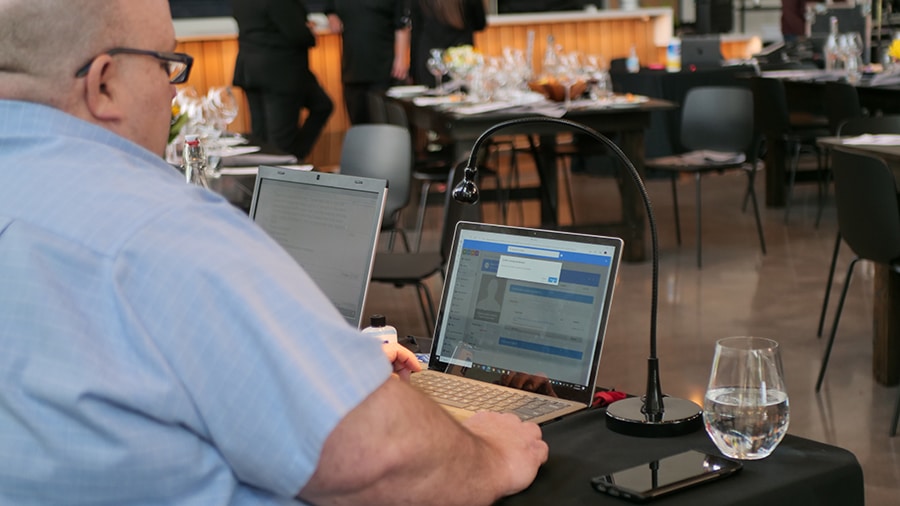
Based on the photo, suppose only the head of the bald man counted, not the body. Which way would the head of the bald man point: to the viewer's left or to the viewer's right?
to the viewer's right

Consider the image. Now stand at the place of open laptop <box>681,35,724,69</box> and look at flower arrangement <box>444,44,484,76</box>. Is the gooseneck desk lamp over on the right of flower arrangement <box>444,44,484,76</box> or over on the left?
left

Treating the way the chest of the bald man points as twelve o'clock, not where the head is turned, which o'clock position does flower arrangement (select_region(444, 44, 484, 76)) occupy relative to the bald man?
The flower arrangement is roughly at 11 o'clock from the bald man.
